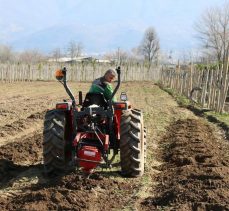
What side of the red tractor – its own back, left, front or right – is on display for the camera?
back
